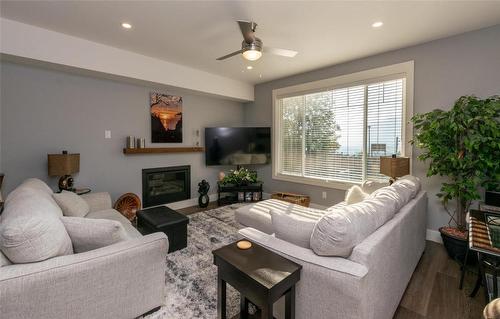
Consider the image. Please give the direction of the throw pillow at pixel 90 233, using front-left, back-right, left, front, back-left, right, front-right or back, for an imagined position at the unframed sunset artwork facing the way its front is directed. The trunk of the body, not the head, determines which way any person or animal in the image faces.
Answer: front-right

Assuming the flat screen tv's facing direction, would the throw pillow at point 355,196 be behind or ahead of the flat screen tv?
ahead

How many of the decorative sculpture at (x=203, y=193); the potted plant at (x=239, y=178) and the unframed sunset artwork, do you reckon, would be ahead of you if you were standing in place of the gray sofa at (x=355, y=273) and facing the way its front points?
3

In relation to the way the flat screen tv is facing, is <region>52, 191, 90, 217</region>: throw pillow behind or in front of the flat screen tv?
in front

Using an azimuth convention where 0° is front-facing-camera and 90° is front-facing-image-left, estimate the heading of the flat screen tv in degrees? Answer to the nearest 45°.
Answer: approximately 0°

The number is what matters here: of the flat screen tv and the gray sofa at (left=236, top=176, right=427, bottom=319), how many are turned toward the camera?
1

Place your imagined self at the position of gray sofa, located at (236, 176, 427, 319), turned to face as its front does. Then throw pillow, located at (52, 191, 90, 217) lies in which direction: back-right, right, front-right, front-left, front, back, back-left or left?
front-left

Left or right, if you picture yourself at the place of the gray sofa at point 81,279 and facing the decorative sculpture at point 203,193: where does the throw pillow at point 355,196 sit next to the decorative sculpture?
right

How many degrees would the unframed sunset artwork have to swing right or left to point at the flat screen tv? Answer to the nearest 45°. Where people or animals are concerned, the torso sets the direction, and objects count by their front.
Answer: approximately 45° to its left

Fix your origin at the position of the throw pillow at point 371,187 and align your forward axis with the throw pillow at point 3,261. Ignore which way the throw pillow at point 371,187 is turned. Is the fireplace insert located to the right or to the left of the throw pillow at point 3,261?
right

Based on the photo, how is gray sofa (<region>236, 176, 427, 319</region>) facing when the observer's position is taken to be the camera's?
facing away from the viewer and to the left of the viewer

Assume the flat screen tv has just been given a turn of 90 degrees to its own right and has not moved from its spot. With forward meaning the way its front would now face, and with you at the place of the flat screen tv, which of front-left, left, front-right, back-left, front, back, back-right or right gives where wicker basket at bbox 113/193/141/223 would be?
front-left
